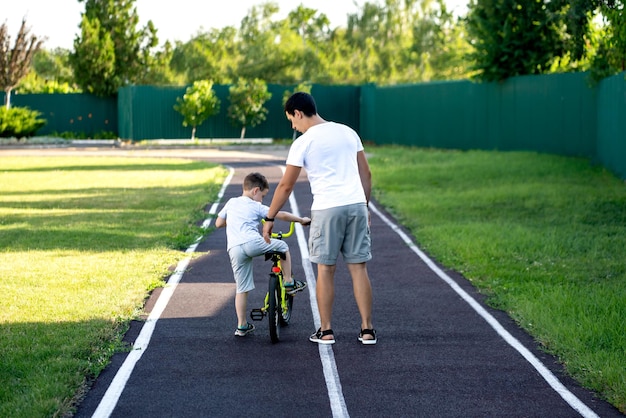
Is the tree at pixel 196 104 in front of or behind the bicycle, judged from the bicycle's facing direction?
in front

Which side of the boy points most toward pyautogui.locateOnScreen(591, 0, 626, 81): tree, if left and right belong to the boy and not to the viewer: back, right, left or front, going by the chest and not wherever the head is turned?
front

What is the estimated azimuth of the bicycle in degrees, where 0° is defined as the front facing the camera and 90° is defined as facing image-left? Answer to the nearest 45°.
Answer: approximately 180°

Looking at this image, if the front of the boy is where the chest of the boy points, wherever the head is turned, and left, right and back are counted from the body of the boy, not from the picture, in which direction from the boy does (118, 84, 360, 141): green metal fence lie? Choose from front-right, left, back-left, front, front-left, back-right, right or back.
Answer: front-left

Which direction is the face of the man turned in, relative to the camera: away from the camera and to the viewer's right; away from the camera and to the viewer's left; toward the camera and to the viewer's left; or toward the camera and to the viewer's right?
away from the camera and to the viewer's left

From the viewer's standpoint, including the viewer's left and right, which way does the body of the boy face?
facing away from the viewer and to the right of the viewer

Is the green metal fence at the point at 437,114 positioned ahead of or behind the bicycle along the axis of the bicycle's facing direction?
ahead

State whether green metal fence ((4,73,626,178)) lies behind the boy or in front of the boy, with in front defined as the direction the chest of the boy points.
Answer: in front

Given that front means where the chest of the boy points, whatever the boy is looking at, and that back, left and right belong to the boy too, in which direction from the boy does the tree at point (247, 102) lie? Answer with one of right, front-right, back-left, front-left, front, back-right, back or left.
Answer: front-left
